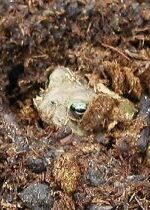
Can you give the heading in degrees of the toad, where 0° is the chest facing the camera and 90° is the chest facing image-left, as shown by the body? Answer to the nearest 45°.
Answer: approximately 45°
